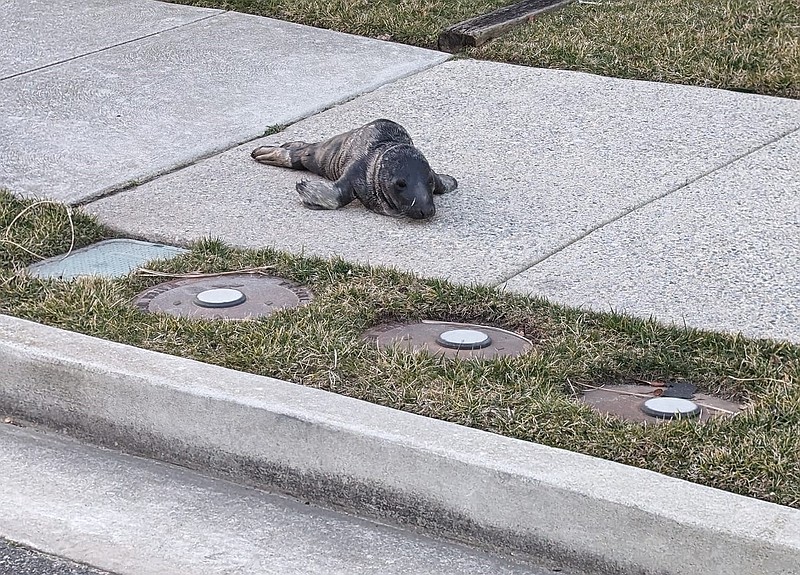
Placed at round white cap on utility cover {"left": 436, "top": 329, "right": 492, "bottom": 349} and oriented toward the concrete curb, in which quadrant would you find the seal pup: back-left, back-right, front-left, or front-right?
back-right

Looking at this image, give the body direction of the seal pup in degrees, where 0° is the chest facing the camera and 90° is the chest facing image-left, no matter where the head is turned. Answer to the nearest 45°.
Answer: approximately 315°

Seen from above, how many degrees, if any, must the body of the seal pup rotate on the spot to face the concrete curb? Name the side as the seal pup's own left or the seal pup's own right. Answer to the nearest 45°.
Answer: approximately 45° to the seal pup's own right

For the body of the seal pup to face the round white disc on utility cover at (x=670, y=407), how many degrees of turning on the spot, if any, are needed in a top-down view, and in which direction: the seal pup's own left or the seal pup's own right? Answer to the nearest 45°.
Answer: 0° — it already faces it

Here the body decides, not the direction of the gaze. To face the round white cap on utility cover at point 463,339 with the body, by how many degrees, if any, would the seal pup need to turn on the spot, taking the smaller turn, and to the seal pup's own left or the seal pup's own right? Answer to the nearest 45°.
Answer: approximately 45° to the seal pup's own right

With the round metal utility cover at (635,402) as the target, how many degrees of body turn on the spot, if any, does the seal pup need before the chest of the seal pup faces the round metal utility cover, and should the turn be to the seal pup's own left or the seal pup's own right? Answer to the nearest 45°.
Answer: approximately 45° to the seal pup's own right
